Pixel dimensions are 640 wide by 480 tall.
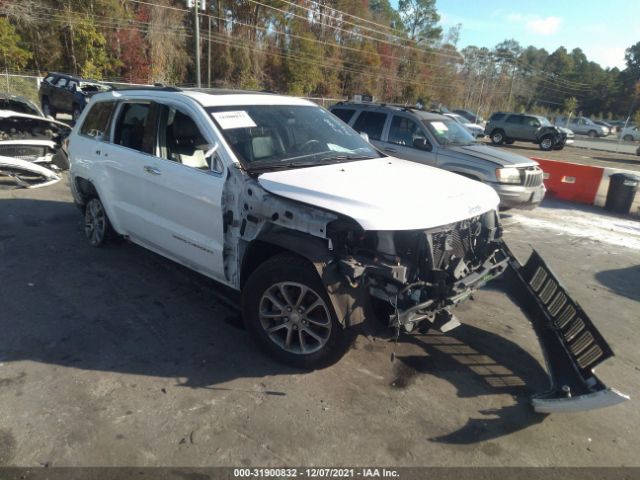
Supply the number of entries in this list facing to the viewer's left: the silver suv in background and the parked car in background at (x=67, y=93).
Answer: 0

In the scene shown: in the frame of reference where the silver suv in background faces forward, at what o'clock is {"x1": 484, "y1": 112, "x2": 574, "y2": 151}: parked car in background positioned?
The parked car in background is roughly at 8 o'clock from the silver suv in background.

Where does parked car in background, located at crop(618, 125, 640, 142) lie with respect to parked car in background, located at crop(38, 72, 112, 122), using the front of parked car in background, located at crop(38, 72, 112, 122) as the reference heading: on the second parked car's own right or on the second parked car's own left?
on the second parked car's own left

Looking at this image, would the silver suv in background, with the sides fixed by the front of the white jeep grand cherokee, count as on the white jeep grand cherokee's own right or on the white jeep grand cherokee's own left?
on the white jeep grand cherokee's own left

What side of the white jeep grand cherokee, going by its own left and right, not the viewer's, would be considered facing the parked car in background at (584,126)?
left

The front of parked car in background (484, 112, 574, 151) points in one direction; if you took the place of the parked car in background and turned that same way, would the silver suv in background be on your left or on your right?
on your right

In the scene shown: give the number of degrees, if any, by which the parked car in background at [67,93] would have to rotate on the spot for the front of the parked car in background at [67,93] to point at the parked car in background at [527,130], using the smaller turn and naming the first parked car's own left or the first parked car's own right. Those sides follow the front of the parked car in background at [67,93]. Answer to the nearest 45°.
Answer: approximately 45° to the first parked car's own left

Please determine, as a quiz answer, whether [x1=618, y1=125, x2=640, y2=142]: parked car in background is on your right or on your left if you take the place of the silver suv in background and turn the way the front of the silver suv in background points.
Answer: on your left

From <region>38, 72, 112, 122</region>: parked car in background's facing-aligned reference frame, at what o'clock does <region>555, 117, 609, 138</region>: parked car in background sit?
<region>555, 117, 609, 138</region>: parked car in background is roughly at 10 o'clock from <region>38, 72, 112, 122</region>: parked car in background.

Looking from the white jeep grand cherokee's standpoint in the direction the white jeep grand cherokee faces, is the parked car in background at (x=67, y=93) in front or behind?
behind

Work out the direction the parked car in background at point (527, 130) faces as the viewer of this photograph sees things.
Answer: facing the viewer and to the right of the viewer
